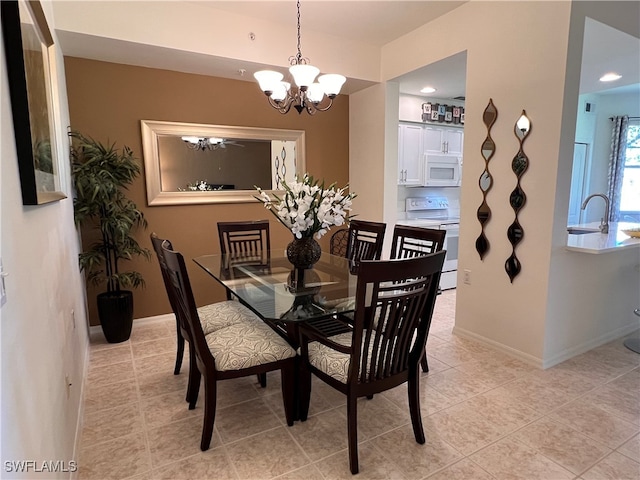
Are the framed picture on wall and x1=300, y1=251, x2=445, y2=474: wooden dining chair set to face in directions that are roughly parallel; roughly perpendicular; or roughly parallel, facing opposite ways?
roughly perpendicular

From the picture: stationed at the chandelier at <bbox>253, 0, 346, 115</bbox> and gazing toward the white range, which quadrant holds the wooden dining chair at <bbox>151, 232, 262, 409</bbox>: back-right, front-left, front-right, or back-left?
back-left

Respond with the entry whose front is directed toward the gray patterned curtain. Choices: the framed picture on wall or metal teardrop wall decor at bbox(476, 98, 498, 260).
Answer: the framed picture on wall

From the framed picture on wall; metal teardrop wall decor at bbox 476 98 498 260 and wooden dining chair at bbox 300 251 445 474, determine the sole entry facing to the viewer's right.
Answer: the framed picture on wall

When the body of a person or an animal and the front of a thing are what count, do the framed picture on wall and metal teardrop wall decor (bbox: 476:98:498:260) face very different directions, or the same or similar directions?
very different directions

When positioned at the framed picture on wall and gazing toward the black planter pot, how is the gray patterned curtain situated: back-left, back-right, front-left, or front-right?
front-right

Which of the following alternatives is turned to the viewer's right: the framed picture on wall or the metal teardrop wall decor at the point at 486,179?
the framed picture on wall

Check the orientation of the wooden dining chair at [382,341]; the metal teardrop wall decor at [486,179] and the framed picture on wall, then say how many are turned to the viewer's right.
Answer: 1

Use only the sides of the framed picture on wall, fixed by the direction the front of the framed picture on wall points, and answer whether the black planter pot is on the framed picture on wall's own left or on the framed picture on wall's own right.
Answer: on the framed picture on wall's own left

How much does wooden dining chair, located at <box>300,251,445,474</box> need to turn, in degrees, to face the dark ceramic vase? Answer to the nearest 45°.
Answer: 0° — it already faces it

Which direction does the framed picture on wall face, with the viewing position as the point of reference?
facing to the right of the viewer

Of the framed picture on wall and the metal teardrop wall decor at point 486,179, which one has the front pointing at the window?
the framed picture on wall

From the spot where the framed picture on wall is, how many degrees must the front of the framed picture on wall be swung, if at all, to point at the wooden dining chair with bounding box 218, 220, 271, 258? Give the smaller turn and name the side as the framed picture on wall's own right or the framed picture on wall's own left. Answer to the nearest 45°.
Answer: approximately 45° to the framed picture on wall's own left

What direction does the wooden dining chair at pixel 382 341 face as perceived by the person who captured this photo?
facing away from the viewer and to the left of the viewer

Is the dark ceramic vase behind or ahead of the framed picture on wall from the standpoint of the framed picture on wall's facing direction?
ahead

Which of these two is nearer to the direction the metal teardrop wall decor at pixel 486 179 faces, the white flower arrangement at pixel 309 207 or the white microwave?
the white flower arrangement
